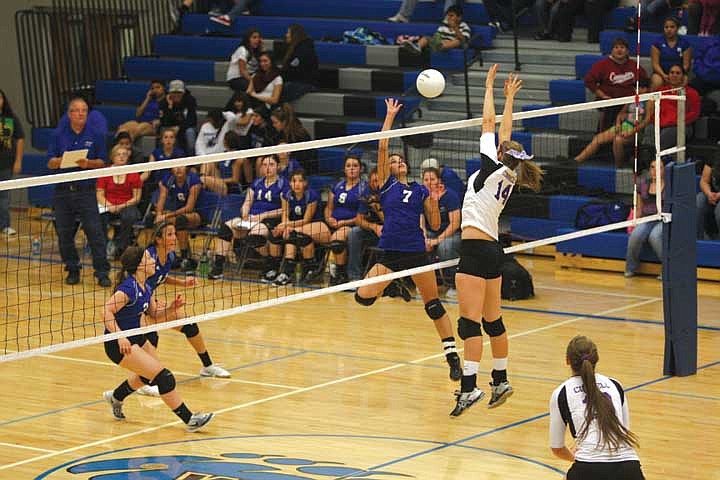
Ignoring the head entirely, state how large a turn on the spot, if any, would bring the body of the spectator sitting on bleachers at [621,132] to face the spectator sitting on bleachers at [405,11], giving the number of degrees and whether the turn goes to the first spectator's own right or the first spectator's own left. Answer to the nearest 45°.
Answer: approximately 90° to the first spectator's own right

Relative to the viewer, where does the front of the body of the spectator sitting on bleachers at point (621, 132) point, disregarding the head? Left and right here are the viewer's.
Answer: facing the viewer and to the left of the viewer

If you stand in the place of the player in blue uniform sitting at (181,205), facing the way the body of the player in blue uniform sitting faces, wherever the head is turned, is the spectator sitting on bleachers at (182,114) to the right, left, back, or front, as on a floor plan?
back

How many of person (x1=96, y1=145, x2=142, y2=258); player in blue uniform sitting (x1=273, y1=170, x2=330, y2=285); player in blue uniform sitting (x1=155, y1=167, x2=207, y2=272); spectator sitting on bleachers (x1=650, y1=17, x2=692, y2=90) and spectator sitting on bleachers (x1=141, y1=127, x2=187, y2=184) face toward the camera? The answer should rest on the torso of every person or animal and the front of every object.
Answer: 5

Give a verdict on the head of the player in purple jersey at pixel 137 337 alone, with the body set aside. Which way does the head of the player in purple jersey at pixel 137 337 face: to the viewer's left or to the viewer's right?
to the viewer's right

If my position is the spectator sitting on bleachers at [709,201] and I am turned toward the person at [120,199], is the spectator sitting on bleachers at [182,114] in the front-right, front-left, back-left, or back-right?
front-right

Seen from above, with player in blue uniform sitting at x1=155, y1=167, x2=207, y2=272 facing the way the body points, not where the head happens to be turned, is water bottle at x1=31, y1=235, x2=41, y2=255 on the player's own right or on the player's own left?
on the player's own right

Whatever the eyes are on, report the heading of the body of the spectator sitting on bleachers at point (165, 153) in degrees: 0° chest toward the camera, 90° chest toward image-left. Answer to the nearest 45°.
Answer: approximately 0°

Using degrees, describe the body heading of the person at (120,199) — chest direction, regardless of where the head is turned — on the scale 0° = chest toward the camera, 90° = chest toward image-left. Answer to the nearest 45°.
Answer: approximately 0°

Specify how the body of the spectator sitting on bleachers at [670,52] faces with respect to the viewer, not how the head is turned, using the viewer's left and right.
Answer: facing the viewer

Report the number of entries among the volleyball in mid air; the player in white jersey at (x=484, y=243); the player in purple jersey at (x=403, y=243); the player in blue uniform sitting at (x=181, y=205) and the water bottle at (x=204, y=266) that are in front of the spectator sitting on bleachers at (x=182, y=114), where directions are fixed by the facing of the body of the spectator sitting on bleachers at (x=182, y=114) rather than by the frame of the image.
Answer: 5

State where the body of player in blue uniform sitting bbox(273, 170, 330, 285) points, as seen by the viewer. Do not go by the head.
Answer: toward the camera

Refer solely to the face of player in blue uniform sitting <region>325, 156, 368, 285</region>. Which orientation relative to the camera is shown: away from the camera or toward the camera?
toward the camera

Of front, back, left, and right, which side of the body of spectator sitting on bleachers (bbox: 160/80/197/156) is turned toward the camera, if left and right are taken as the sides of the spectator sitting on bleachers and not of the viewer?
front

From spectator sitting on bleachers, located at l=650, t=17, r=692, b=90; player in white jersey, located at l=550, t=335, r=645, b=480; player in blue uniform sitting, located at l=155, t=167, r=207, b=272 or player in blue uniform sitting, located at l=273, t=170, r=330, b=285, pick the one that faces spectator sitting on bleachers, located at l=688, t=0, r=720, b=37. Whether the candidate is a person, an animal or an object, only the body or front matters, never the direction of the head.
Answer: the player in white jersey

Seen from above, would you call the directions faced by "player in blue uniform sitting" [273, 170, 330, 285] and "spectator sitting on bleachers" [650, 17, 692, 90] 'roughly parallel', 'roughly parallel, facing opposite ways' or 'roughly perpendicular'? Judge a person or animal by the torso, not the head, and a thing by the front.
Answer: roughly parallel

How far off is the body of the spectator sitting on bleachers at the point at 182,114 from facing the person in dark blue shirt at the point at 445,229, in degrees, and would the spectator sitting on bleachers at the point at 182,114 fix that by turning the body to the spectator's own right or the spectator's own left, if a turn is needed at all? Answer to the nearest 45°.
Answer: approximately 45° to the spectator's own left

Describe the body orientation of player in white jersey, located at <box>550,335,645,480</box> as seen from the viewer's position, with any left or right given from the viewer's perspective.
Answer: facing away from the viewer

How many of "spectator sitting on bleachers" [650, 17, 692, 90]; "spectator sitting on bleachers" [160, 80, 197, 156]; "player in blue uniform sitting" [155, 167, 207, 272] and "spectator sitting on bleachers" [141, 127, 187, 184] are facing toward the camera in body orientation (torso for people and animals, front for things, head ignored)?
4
